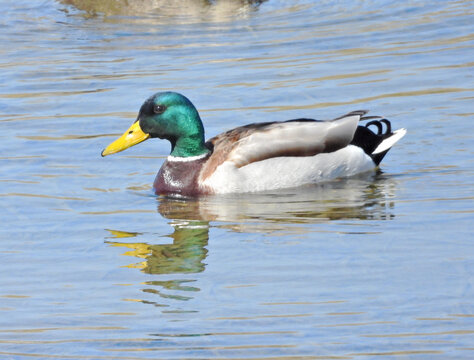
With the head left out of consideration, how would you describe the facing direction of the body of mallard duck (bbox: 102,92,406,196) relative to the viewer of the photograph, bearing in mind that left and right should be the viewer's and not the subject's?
facing to the left of the viewer
